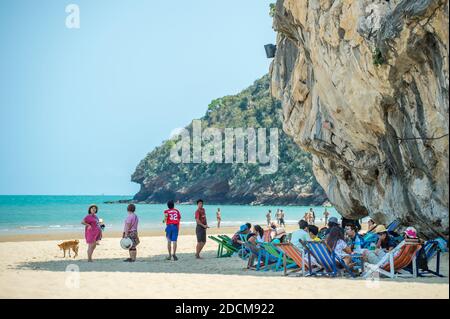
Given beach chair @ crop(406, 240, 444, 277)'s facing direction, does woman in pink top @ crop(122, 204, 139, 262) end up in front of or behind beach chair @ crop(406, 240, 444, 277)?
in front

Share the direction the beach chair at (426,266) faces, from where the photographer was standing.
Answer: facing away from the viewer and to the left of the viewer

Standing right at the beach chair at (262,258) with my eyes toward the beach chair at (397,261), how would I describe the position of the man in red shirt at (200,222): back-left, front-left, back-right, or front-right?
back-left

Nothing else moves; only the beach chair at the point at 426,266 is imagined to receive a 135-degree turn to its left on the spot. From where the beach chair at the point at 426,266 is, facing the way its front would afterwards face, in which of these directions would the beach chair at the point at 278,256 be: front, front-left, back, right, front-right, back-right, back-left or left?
right
